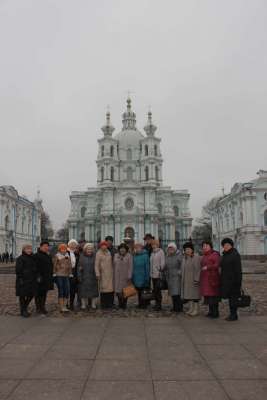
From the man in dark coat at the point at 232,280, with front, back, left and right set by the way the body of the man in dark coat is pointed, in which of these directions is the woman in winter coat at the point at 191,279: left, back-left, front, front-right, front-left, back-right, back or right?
right

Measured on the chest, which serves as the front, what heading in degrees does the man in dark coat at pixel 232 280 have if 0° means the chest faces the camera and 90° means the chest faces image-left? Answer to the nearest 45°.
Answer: approximately 45°

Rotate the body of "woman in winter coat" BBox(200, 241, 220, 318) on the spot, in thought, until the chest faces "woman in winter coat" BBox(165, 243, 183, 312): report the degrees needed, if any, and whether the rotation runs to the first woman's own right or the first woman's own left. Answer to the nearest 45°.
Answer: approximately 90° to the first woman's own right

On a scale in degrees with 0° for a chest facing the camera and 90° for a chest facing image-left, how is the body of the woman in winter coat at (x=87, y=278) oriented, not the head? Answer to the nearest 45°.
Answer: approximately 0°

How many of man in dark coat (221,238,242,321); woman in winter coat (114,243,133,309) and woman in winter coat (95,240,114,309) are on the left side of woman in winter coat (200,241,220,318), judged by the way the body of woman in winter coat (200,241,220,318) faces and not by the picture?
1

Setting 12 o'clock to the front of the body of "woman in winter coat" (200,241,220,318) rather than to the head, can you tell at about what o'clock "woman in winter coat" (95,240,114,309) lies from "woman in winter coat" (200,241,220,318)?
"woman in winter coat" (95,240,114,309) is roughly at 2 o'clock from "woman in winter coat" (200,241,220,318).

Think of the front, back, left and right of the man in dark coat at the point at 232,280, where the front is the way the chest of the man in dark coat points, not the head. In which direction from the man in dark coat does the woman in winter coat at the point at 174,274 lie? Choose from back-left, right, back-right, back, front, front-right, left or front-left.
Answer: right

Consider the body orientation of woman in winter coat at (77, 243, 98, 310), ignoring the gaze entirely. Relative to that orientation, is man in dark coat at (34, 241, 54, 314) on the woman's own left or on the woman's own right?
on the woman's own right

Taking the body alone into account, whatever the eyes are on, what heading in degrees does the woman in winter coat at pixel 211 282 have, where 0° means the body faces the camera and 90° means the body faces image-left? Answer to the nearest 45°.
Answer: approximately 45°

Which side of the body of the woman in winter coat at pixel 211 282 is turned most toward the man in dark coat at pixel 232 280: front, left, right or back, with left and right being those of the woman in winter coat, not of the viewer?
left

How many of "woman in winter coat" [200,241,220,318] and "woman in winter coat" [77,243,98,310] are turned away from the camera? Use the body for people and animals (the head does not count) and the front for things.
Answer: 0

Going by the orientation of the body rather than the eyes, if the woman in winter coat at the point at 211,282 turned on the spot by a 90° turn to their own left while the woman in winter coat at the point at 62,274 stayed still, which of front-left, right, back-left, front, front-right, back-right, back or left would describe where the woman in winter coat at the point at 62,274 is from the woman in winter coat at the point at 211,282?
back-right

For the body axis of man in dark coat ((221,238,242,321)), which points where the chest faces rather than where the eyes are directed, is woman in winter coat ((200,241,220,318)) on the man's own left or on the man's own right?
on the man's own right

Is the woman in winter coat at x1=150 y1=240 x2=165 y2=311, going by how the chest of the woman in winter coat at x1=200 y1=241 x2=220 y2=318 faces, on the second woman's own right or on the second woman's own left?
on the second woman's own right
